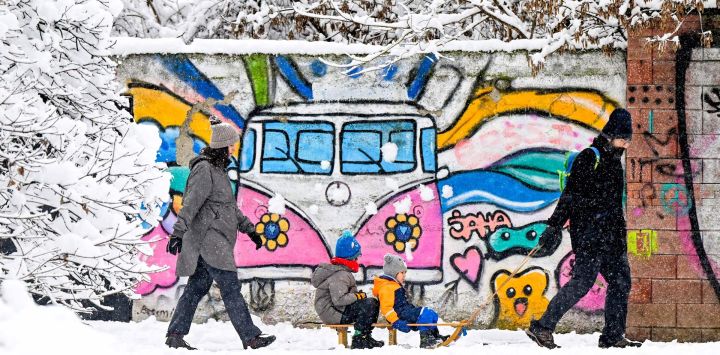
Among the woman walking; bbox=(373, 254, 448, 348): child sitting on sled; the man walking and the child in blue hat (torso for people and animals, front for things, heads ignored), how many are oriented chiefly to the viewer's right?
4

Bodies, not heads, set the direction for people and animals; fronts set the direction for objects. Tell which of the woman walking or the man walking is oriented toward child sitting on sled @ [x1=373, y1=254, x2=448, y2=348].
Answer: the woman walking

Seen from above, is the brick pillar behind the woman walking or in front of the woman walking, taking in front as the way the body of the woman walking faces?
in front

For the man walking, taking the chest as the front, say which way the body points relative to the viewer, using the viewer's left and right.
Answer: facing to the right of the viewer

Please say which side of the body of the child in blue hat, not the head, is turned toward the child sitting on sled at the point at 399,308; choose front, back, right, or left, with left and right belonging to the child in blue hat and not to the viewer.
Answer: front

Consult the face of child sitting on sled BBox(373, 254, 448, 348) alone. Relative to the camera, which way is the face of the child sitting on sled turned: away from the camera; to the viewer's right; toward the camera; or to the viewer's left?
to the viewer's right

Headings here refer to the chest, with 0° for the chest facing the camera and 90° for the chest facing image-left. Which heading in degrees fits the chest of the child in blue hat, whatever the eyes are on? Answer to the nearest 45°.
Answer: approximately 270°

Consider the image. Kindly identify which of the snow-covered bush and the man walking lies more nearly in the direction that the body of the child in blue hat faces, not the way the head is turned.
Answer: the man walking

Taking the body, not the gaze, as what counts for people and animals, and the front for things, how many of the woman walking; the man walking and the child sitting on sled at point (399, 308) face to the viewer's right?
3

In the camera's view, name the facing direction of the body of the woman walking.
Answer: to the viewer's right

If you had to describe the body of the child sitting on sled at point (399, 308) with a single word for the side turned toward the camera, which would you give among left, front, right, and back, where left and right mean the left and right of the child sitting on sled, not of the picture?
right

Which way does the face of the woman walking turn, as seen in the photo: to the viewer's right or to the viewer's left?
to the viewer's right

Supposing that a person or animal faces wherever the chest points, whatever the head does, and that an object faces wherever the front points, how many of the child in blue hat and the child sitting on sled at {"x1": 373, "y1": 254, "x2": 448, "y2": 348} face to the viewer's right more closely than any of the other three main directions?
2

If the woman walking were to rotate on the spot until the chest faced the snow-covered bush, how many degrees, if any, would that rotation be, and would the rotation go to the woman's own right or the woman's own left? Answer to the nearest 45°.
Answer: approximately 180°
